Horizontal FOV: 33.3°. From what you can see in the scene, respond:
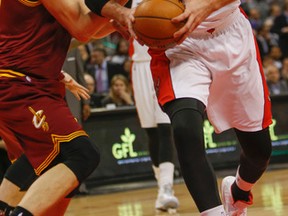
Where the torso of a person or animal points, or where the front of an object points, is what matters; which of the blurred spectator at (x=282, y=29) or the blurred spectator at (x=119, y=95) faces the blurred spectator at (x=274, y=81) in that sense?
the blurred spectator at (x=282, y=29)

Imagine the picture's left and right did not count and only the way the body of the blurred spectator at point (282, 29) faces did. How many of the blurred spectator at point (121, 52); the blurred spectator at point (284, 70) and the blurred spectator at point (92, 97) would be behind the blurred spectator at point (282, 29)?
0

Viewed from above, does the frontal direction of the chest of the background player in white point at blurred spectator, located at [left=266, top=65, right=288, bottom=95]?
no

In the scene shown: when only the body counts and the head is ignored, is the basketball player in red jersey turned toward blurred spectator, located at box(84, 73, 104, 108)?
no

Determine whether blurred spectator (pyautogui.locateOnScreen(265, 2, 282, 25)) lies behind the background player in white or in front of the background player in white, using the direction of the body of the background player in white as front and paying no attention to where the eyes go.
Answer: behind

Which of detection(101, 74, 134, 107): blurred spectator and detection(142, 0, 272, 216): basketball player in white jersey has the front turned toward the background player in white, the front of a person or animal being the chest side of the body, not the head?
the blurred spectator

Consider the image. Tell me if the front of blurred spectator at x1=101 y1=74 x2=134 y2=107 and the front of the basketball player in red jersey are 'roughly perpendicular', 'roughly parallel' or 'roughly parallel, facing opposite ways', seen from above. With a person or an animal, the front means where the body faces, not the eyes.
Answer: roughly perpendicular

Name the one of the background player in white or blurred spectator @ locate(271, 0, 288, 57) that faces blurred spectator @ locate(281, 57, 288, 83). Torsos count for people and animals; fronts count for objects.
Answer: blurred spectator @ locate(271, 0, 288, 57)

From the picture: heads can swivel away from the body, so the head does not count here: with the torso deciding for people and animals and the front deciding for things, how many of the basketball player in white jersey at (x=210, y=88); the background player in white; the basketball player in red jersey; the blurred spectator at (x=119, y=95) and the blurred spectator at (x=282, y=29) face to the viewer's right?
1

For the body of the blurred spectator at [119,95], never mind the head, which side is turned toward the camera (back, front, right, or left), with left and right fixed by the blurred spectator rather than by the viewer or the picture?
front

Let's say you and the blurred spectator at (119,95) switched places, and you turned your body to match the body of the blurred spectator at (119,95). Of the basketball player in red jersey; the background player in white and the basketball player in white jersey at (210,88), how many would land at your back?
0

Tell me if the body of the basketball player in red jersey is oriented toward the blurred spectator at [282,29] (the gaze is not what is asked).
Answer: no

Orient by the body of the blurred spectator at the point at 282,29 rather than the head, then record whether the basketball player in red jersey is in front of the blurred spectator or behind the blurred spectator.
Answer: in front

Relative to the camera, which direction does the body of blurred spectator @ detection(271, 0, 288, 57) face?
toward the camera

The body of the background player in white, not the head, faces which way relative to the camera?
toward the camera

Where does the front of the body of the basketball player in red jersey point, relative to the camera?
to the viewer's right

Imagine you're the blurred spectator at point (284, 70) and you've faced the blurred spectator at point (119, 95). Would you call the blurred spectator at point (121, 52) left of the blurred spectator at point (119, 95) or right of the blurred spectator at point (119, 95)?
right

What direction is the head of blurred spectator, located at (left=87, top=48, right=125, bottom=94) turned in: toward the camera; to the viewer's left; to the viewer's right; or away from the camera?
toward the camera

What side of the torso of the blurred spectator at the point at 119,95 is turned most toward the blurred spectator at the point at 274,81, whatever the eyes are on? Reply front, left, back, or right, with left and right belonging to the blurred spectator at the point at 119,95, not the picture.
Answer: left

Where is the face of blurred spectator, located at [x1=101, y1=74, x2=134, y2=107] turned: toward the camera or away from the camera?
toward the camera
